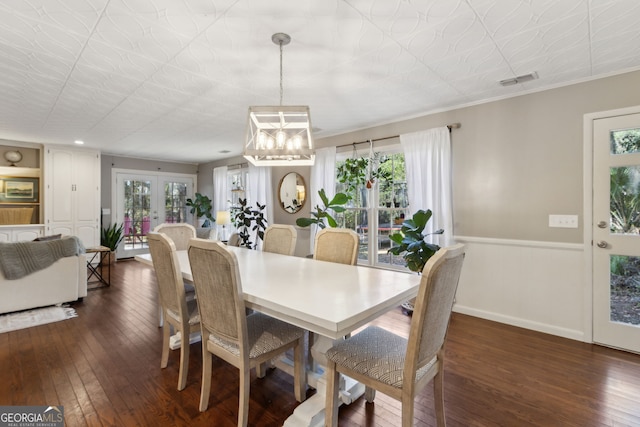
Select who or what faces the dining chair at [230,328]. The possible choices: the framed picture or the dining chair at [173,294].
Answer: the framed picture

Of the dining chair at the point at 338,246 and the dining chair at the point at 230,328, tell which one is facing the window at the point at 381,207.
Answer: the dining chair at the point at 230,328

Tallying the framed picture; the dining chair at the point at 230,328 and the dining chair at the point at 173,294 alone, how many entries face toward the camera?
1

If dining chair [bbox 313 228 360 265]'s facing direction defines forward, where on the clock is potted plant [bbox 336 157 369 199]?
The potted plant is roughly at 5 o'clock from the dining chair.

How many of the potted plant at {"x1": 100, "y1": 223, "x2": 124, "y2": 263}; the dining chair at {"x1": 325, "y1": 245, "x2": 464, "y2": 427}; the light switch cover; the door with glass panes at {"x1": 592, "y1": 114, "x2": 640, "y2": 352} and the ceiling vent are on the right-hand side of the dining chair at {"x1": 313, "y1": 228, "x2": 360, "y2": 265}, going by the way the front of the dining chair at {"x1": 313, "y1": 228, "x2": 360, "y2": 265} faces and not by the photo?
1

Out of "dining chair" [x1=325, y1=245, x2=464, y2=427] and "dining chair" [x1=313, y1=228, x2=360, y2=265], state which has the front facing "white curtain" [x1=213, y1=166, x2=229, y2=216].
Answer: "dining chair" [x1=325, y1=245, x2=464, y2=427]

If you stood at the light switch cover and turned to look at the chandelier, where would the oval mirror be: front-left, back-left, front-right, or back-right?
front-right

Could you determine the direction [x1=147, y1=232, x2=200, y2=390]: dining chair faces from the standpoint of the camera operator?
facing away from the viewer and to the right of the viewer

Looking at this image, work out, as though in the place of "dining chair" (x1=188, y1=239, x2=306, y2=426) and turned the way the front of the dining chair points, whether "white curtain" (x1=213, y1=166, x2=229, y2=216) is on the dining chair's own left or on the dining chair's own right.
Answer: on the dining chair's own left

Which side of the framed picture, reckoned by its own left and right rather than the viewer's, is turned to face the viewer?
front

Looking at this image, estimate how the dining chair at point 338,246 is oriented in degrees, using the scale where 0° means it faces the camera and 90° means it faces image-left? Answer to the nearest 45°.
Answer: approximately 45°

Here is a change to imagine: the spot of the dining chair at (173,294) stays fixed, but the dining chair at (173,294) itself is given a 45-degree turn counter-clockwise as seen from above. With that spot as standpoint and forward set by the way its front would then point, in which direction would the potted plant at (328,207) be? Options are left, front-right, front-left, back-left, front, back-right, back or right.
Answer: front-right

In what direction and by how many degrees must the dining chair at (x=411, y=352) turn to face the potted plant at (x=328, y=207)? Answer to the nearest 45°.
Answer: approximately 45° to its right

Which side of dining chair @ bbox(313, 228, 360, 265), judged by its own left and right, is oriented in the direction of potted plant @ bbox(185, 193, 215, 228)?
right

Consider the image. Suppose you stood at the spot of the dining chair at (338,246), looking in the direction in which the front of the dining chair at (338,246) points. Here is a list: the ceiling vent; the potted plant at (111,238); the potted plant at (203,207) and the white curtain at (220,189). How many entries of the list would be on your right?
3

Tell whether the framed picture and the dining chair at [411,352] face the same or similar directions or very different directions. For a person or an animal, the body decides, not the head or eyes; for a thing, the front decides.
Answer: very different directions

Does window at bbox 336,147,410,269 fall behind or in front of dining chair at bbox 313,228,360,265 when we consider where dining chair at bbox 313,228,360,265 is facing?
behind
